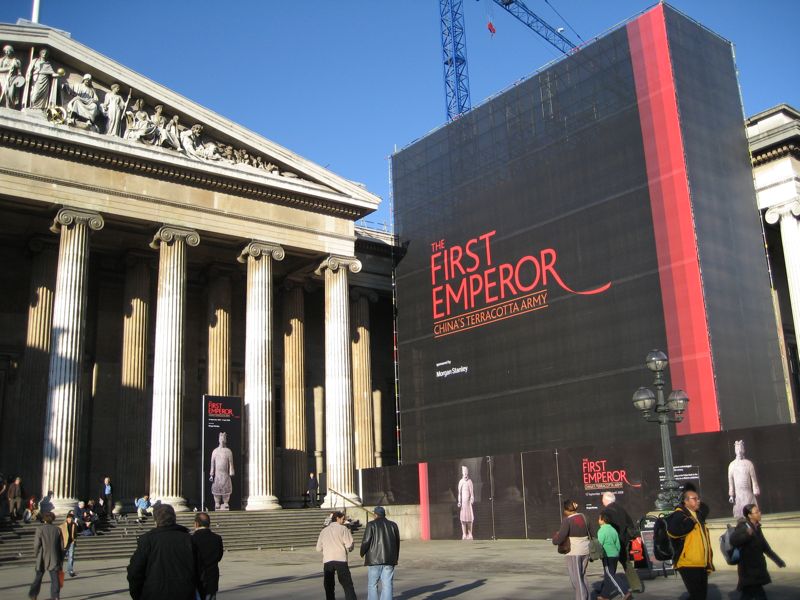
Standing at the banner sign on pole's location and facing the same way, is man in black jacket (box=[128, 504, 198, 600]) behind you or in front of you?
in front

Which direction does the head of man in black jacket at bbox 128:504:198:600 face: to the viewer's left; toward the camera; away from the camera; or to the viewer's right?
away from the camera

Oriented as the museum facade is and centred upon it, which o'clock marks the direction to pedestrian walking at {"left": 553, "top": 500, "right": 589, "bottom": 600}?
The pedestrian walking is roughly at 1 o'clock from the museum facade.

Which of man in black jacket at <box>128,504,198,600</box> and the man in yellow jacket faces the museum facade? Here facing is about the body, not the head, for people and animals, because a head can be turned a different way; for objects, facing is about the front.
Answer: the man in black jacket

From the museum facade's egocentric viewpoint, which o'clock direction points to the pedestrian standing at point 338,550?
The pedestrian standing is roughly at 1 o'clock from the museum facade.

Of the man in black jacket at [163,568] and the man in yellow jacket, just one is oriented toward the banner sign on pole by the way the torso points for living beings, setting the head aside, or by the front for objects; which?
the man in black jacket

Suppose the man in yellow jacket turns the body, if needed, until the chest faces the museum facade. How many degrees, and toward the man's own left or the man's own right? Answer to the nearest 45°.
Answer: approximately 180°

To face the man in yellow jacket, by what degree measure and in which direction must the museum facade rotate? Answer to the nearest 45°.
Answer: approximately 45° to its right

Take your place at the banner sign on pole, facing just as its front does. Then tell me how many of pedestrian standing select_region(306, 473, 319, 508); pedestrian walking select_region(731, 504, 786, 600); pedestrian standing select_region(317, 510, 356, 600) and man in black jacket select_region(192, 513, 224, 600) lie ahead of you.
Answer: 3

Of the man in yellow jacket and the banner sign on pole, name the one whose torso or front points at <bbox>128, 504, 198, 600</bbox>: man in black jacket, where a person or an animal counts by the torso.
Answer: the banner sign on pole

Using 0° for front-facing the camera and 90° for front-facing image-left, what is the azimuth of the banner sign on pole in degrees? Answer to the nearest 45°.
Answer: approximately 0°

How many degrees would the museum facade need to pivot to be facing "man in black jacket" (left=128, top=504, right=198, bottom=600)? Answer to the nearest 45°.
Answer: approximately 45° to its right

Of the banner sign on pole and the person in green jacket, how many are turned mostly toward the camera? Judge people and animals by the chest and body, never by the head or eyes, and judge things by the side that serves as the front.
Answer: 1

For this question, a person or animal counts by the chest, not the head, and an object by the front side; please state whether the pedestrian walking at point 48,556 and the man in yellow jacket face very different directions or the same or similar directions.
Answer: very different directions

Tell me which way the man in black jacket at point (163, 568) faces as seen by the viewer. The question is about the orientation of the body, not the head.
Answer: away from the camera
